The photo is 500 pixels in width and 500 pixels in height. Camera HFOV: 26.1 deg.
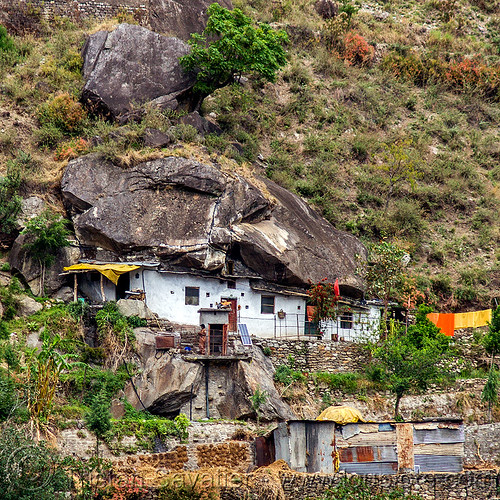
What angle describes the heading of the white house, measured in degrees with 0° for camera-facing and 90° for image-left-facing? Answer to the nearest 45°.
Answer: approximately 0°

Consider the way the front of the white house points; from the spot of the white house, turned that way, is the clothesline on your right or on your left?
on your left

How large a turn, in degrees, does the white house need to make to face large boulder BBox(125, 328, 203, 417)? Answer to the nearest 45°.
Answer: approximately 45° to its right

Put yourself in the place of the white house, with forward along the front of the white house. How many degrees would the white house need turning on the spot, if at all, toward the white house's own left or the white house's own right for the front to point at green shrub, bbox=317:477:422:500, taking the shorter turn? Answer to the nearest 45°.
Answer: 0° — it already faces it

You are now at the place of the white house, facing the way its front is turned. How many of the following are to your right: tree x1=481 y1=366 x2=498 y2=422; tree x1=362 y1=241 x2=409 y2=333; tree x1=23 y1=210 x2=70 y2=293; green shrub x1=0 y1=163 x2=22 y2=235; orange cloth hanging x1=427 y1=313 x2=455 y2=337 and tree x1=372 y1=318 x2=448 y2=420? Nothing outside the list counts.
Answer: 2

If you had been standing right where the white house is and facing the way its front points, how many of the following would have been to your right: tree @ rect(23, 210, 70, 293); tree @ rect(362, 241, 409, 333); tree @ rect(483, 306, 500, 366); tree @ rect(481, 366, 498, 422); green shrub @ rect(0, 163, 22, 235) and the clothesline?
2

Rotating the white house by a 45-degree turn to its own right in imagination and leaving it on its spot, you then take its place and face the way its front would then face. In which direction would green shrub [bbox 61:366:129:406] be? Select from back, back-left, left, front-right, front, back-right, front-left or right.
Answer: front

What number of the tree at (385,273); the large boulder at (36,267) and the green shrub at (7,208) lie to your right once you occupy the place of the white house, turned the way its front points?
2

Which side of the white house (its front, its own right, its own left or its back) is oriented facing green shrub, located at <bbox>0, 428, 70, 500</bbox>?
front

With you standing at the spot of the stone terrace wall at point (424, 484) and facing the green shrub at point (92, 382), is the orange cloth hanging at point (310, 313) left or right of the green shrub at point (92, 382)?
right

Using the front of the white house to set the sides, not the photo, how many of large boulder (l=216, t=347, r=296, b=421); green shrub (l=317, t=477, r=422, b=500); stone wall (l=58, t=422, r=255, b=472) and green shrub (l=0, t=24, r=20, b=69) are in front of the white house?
3

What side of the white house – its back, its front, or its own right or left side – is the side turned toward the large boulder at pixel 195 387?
front

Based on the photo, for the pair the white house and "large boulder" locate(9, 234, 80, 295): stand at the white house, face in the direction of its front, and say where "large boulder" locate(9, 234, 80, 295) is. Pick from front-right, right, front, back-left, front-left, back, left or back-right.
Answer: right

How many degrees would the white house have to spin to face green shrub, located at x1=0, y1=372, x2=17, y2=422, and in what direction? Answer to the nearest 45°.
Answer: approximately 45° to its right

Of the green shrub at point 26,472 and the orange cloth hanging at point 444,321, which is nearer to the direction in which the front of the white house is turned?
the green shrub

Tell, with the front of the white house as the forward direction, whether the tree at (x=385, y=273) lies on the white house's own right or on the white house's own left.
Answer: on the white house's own left
